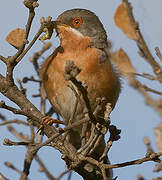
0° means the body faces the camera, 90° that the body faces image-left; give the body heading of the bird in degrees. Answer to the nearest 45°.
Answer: approximately 45°
